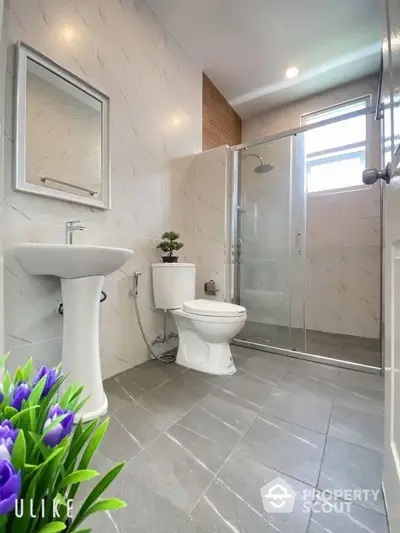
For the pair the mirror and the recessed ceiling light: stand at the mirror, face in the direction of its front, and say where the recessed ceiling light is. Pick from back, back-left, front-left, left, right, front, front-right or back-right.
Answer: front-left

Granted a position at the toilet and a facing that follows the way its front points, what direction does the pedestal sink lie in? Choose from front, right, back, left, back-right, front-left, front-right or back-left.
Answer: right

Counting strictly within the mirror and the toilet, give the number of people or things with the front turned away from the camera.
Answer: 0

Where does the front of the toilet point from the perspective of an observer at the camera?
facing the viewer and to the right of the viewer

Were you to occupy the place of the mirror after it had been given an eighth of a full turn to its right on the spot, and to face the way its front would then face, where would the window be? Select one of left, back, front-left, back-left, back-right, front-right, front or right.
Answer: left

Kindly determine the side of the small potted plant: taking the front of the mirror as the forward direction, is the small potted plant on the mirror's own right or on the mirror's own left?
on the mirror's own left

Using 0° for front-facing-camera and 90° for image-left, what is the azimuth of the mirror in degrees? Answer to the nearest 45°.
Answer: approximately 315°

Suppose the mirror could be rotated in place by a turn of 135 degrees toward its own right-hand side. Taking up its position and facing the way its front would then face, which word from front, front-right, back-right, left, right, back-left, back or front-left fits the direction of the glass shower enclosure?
back

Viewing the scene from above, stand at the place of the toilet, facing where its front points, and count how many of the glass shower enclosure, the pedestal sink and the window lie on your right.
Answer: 1
